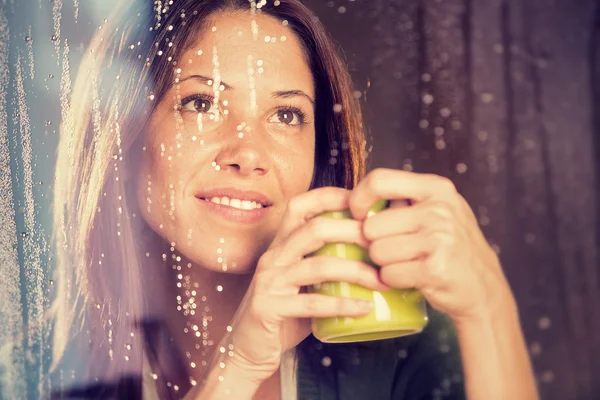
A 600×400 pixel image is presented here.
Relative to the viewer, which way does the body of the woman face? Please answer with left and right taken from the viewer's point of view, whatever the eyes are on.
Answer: facing the viewer and to the right of the viewer

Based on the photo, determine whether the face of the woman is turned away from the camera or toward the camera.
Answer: toward the camera
